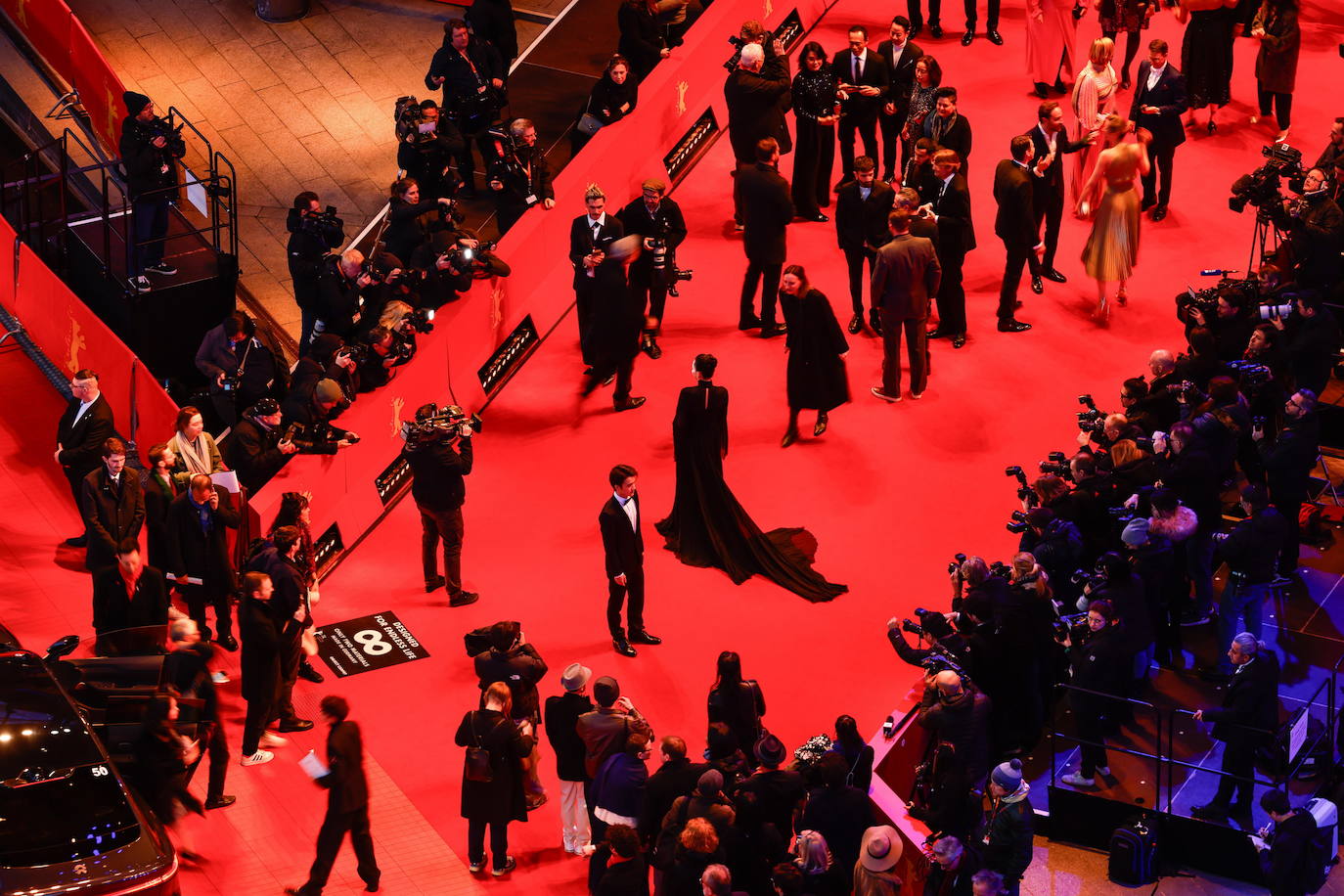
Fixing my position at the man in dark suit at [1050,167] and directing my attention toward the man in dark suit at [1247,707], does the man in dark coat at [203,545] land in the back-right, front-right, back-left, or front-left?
front-right

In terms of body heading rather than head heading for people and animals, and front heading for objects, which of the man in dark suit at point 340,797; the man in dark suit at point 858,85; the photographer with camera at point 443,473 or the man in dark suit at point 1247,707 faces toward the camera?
the man in dark suit at point 858,85

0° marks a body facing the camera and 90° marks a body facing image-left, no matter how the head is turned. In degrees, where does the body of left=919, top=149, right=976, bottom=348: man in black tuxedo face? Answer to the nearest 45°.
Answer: approximately 45°

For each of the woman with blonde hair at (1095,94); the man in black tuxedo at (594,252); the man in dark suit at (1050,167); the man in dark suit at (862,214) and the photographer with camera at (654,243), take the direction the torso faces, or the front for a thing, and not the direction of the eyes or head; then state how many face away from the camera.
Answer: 0

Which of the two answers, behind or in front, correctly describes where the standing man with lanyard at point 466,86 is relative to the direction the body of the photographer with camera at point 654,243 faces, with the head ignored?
behind

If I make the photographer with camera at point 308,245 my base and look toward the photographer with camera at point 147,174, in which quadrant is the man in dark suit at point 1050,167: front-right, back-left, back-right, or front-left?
back-right

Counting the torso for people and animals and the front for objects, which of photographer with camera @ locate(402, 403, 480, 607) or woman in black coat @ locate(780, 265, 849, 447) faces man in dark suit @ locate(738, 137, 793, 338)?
the photographer with camera

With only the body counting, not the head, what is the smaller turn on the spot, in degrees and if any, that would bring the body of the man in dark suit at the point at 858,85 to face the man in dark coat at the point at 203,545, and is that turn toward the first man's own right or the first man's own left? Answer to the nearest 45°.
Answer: approximately 45° to the first man's own right

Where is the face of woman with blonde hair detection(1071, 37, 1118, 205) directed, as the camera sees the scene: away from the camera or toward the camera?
toward the camera

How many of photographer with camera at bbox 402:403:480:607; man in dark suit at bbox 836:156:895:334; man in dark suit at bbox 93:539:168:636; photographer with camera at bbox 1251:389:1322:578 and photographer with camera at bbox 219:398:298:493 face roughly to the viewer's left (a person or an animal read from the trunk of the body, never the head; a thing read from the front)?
1

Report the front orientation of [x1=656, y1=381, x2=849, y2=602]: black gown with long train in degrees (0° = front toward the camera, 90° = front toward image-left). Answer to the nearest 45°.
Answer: approximately 180°

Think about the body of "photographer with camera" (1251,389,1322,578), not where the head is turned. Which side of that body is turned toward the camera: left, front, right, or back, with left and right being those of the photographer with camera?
left

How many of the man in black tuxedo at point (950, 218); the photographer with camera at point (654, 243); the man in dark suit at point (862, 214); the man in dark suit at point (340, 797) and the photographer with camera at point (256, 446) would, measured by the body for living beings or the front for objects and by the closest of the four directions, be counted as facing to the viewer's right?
1

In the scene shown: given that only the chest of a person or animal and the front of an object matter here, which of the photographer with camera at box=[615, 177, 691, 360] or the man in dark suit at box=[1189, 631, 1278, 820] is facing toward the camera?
the photographer with camera

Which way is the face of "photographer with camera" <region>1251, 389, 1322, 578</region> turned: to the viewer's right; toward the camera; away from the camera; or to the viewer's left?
to the viewer's left

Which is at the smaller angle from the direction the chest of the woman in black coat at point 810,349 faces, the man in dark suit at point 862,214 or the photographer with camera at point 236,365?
the photographer with camera

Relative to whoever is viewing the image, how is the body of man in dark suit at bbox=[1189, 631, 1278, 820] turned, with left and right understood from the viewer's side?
facing to the left of the viewer

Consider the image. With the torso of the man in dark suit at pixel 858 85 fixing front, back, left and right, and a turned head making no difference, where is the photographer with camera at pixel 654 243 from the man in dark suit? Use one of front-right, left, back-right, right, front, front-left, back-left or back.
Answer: front-right

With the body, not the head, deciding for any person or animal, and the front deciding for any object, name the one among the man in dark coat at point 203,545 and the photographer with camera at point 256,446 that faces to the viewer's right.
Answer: the photographer with camera

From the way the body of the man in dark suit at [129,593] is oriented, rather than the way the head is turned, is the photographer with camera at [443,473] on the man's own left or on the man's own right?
on the man's own left

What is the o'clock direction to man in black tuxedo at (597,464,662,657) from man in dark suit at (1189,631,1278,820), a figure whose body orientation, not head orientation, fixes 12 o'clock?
The man in black tuxedo is roughly at 12 o'clock from the man in dark suit.
